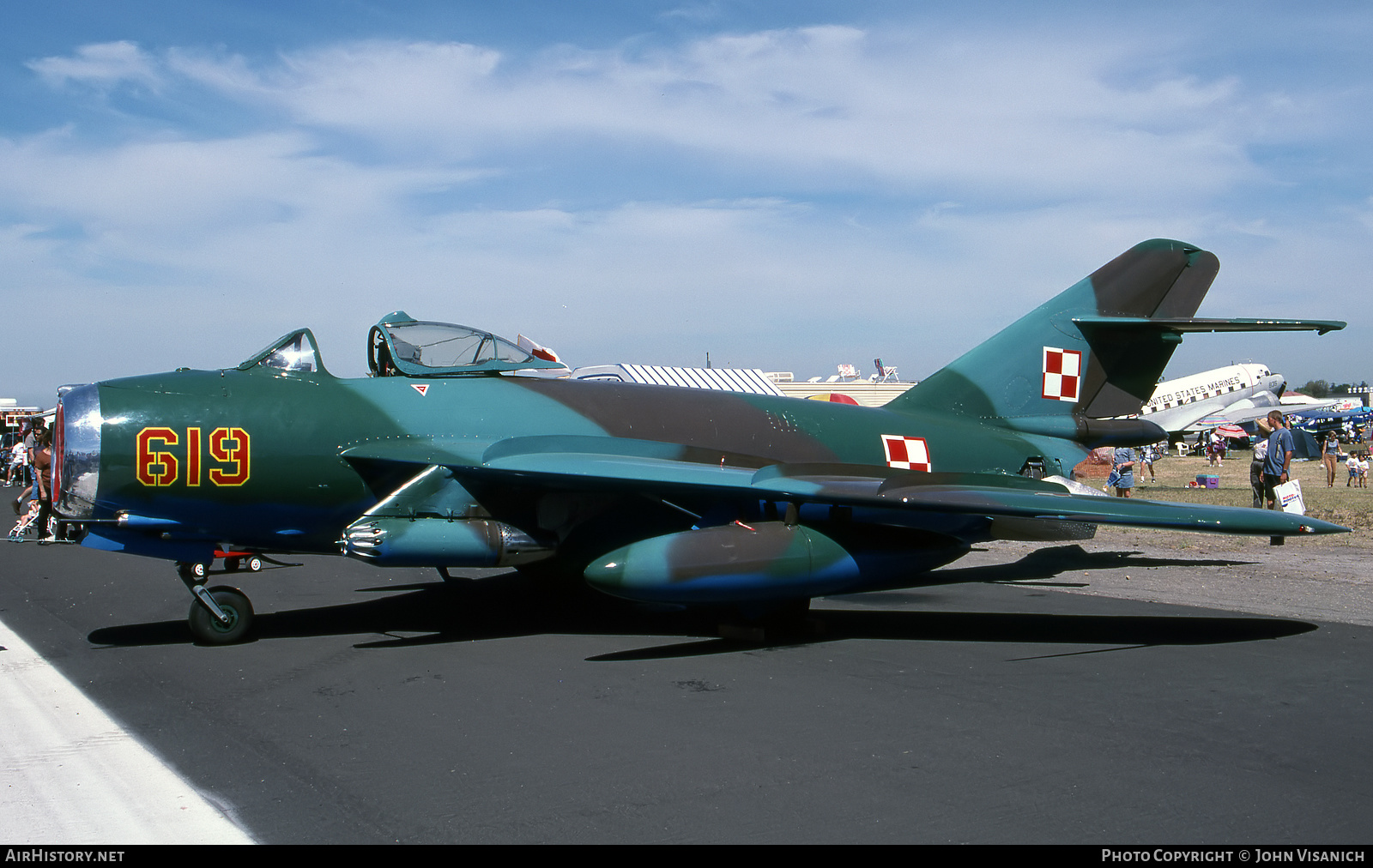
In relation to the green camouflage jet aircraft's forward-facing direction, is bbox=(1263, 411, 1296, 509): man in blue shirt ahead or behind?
behind

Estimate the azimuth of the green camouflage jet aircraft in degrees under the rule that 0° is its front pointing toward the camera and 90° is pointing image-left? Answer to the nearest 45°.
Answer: approximately 90°
